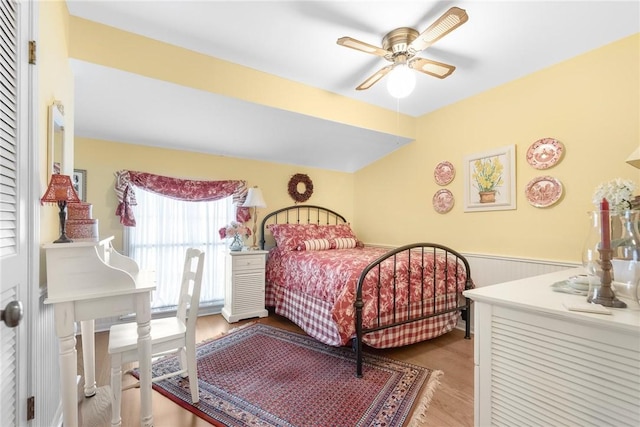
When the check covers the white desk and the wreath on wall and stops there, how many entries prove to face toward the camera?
1

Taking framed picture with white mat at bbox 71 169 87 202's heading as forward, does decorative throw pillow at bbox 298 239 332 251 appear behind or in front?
in front

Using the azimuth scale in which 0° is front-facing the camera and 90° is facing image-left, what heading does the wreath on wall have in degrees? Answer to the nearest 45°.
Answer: approximately 0°

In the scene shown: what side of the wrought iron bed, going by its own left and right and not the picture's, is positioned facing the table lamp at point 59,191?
right

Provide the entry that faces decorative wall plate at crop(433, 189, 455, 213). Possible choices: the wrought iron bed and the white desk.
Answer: the white desk

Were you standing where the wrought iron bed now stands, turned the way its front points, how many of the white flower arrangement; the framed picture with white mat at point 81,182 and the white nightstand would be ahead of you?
1

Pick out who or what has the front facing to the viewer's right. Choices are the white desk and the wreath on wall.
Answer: the white desk

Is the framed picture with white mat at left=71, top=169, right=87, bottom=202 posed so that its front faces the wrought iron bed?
yes

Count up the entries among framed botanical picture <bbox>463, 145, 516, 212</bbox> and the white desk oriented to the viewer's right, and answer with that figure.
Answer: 1

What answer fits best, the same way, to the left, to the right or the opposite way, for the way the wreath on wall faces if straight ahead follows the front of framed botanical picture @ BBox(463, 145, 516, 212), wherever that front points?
to the left

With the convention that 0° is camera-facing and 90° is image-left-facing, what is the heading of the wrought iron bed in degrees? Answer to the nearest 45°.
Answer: approximately 315°

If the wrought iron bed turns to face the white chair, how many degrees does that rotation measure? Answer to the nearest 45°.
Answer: approximately 90° to its right

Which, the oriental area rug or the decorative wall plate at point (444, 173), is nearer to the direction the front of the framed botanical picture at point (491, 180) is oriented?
the oriental area rug

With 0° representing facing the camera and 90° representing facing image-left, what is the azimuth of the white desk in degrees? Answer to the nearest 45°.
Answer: approximately 270°
